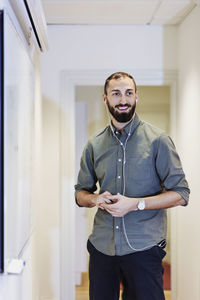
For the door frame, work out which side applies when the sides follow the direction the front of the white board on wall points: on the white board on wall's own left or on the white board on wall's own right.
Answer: on the white board on wall's own left

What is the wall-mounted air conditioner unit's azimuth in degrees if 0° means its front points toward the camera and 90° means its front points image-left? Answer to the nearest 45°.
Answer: approximately 270°

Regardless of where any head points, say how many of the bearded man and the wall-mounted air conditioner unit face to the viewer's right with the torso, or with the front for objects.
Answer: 1

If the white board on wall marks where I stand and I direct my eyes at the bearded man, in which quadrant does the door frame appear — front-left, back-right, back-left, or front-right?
front-left

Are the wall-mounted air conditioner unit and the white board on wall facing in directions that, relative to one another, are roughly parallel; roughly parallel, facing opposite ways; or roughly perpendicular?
roughly parallel

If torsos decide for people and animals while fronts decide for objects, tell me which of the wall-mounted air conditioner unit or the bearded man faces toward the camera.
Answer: the bearded man

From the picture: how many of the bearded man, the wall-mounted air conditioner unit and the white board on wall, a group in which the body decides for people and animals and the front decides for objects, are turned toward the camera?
1

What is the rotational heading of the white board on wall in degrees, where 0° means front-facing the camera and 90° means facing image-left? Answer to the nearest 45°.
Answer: approximately 270°

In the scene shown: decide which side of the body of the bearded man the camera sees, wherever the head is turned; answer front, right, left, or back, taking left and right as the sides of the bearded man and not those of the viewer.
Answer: front

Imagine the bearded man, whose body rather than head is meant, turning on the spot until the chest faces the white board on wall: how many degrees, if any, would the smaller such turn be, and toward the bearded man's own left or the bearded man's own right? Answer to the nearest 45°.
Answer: approximately 45° to the bearded man's own right

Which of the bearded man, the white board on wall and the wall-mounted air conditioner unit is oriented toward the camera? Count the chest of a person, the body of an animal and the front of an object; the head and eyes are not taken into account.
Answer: the bearded man

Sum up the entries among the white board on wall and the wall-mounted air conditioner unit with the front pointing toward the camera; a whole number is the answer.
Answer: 0
